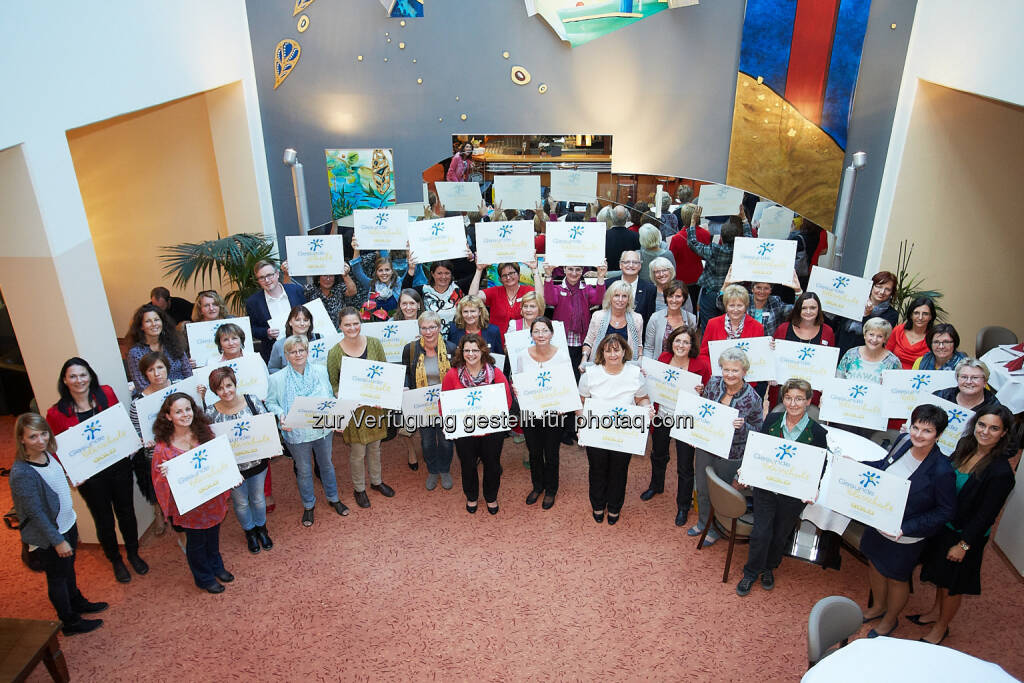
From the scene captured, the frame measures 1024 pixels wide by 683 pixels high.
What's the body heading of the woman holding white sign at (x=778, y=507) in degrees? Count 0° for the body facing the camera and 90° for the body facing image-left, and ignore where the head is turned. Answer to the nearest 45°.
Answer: approximately 0°

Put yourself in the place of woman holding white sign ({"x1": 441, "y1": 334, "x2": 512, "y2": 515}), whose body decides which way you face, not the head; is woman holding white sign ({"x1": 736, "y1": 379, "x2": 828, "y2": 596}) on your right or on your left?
on your left

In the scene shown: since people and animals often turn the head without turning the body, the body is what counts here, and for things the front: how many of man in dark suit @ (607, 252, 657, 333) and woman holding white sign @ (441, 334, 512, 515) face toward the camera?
2

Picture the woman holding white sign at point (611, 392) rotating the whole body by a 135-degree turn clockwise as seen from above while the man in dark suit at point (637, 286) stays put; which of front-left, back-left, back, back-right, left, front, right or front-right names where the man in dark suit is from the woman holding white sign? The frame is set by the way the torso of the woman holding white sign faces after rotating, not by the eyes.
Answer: front-right

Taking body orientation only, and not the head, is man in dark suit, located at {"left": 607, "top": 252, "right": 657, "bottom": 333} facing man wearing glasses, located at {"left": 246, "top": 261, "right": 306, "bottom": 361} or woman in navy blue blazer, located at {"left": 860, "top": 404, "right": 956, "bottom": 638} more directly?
the woman in navy blue blazer

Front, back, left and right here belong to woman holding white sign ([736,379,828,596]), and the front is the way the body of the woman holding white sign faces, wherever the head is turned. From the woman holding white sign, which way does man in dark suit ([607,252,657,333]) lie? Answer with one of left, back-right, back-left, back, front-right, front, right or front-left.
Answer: back-right

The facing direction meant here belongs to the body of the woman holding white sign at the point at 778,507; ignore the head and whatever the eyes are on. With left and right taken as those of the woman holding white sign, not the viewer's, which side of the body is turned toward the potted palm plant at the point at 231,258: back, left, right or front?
right
